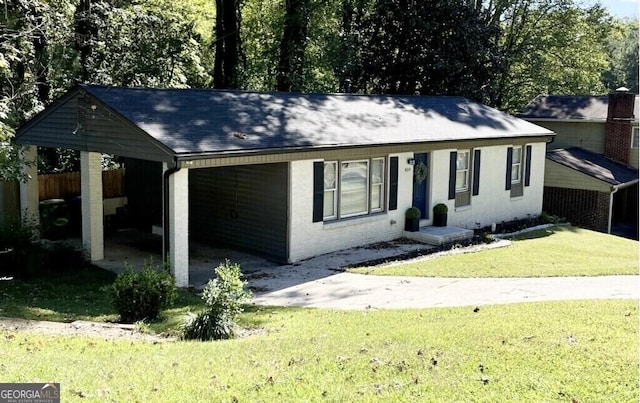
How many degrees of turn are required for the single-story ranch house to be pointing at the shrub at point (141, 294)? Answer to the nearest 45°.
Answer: approximately 45° to its right

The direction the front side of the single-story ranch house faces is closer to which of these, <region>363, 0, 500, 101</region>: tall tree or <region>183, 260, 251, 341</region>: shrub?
the shrub

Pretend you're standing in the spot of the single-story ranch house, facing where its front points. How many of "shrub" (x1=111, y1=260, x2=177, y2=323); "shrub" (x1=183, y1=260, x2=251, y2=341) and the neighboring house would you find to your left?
1

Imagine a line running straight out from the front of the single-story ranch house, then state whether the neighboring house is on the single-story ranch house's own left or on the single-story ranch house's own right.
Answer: on the single-story ranch house's own left

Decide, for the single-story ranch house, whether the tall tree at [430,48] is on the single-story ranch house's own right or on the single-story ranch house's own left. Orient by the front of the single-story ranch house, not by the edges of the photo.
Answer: on the single-story ranch house's own left

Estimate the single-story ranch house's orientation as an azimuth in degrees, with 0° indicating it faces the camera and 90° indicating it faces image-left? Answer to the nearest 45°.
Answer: approximately 315°

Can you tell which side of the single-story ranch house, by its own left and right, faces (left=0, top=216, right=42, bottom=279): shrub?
right

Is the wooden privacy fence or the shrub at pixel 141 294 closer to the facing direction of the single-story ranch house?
the shrub

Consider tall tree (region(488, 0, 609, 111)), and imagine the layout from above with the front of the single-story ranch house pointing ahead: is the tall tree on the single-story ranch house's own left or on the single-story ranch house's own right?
on the single-story ranch house's own left

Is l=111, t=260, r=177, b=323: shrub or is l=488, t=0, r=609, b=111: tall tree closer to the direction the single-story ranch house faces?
the shrub

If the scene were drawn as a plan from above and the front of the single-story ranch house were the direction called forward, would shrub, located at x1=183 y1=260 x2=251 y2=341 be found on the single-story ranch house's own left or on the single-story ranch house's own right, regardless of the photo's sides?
on the single-story ranch house's own right
